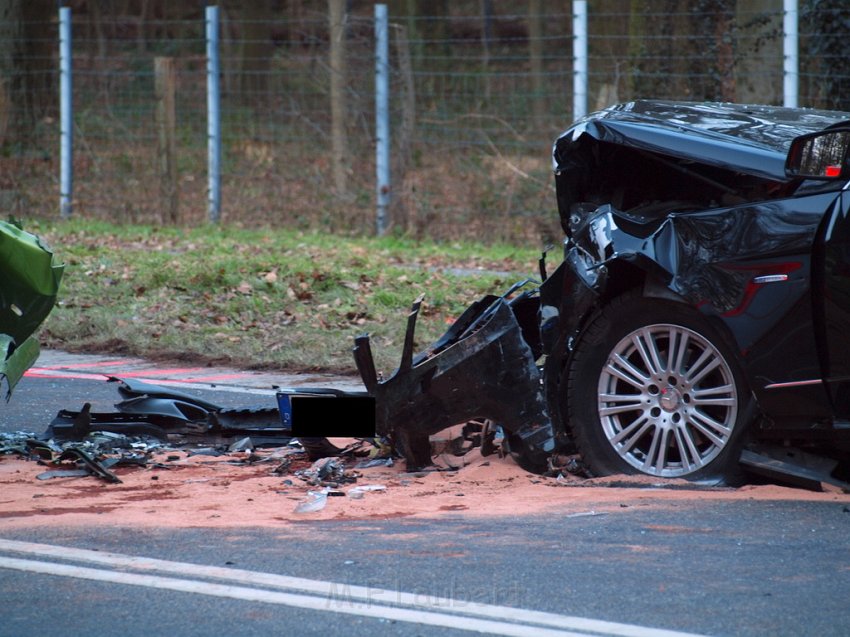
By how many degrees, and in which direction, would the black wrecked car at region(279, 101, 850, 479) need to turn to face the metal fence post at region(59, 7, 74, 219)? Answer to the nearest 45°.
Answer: approximately 45° to its right

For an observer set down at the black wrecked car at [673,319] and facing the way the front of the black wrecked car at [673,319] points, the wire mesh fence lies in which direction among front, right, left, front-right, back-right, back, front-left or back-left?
right

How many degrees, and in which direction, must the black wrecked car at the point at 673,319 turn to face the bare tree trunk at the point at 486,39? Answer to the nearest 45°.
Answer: approximately 90° to its right

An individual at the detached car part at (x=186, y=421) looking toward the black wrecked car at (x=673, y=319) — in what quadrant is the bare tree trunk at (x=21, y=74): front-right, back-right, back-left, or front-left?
back-left

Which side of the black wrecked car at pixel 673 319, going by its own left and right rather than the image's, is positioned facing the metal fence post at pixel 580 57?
right

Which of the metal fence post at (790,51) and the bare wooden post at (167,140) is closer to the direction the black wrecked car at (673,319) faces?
the bare wooden post

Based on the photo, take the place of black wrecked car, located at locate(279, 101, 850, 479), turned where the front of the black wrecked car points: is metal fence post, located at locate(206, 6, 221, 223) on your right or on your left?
on your right

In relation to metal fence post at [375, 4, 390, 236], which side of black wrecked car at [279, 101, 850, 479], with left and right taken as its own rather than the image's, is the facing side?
right

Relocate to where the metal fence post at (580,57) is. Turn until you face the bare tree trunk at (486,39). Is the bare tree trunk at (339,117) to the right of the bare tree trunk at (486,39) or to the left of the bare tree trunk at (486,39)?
left

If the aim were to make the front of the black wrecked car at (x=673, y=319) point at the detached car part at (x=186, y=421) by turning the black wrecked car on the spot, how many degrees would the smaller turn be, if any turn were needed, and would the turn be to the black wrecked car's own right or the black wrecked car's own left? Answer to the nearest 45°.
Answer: approximately 45° to the black wrecked car's own right

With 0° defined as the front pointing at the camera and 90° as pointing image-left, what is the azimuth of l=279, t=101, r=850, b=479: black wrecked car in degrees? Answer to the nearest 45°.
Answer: approximately 90°
